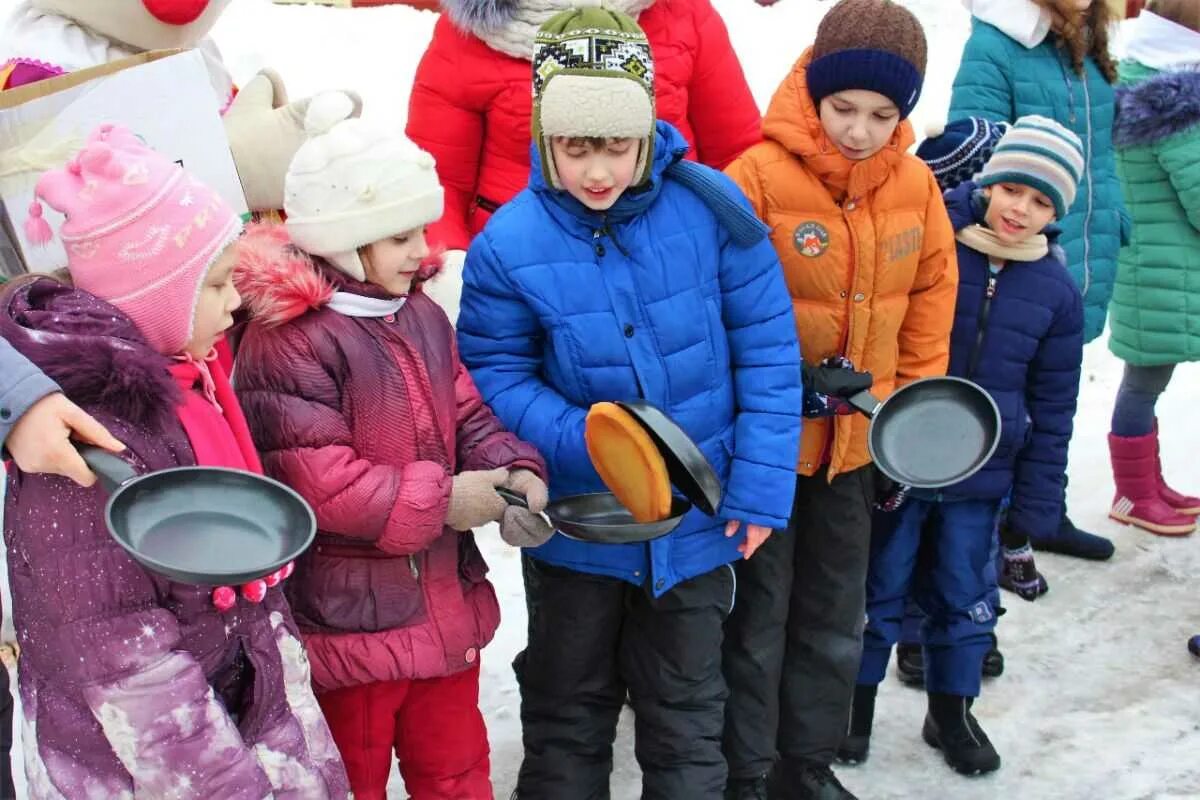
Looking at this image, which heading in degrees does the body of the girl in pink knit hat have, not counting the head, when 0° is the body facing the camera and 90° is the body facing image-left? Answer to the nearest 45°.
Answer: approximately 270°

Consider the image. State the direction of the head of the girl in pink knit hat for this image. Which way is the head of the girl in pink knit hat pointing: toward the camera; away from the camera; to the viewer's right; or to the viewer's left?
to the viewer's right
